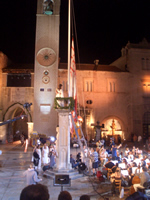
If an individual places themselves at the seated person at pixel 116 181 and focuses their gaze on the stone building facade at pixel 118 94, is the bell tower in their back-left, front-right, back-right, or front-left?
front-left

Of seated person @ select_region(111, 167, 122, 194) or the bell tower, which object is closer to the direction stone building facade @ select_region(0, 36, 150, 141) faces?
the seated person

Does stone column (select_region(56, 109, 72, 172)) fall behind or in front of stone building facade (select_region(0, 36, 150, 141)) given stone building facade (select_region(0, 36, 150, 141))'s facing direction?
in front

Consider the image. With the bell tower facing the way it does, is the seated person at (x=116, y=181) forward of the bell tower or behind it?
forward

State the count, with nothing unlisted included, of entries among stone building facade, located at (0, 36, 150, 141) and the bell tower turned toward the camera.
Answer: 2

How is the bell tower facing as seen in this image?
toward the camera

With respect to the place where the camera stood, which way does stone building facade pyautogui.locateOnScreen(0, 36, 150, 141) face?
facing the viewer

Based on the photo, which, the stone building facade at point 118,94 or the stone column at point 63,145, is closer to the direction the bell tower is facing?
the stone column

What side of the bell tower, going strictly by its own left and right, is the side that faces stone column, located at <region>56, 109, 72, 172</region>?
front

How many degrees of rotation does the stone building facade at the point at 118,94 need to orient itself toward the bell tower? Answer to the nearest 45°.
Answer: approximately 45° to its right

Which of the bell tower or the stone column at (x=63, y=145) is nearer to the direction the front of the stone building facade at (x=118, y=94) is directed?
the stone column
